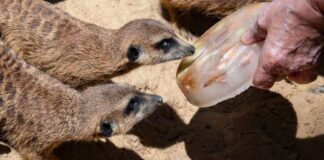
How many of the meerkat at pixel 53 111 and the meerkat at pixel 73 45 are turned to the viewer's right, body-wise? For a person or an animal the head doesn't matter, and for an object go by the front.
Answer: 2

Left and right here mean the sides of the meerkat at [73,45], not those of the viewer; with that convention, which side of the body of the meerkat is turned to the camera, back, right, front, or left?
right

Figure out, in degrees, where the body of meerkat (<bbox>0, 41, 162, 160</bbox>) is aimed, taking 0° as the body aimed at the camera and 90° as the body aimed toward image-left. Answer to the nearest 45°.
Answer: approximately 270°

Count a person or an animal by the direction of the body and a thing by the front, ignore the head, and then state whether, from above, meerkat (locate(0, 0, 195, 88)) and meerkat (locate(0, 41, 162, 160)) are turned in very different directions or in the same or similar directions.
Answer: same or similar directions

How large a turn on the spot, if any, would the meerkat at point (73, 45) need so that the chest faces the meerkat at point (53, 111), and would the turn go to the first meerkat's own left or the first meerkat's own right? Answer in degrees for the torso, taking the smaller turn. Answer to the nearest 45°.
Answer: approximately 90° to the first meerkat's own right
